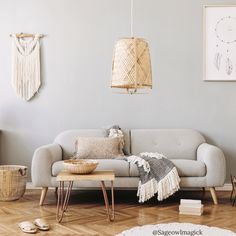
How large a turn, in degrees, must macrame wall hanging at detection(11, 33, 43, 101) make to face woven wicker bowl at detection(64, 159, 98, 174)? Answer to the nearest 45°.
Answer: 0° — it already faces it

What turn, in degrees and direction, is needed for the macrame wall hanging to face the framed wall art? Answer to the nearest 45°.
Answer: approximately 90° to its left

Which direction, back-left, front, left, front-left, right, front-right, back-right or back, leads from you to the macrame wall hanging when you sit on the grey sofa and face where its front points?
back-right

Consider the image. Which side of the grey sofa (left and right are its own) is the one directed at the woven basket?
right

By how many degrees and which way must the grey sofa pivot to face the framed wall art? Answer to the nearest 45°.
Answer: approximately 135° to its left

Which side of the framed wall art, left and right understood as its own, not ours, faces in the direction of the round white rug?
front

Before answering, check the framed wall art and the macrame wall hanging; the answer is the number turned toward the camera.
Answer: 2

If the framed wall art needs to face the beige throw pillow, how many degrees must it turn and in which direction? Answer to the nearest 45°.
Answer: approximately 45° to its right

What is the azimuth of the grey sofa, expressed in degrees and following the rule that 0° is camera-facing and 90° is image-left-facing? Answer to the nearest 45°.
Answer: approximately 0°
